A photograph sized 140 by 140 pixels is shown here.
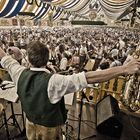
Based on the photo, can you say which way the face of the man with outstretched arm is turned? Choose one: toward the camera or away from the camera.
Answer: away from the camera

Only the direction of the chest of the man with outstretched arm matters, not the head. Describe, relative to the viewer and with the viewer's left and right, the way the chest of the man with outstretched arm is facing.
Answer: facing away from the viewer and to the right of the viewer

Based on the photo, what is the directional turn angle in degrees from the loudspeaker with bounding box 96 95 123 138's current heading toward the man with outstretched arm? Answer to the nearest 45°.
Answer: approximately 45° to its left
